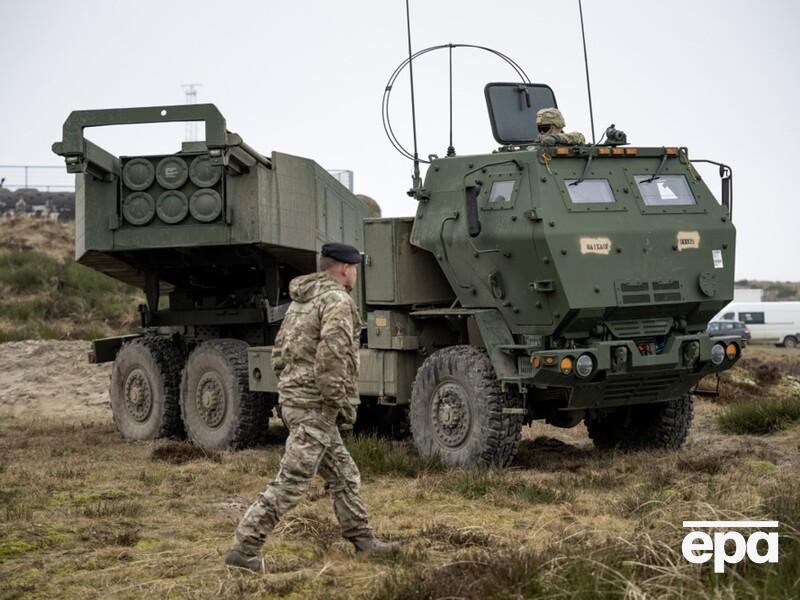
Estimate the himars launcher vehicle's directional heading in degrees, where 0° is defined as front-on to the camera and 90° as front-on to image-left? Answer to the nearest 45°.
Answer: approximately 315°

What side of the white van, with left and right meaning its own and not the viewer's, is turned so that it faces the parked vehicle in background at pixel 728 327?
left

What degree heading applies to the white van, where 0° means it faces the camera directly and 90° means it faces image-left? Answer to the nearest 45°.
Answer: approximately 90°

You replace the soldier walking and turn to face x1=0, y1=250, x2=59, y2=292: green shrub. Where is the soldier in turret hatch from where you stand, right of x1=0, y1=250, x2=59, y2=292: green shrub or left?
right

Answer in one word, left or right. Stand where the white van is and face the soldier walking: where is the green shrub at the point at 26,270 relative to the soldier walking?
right

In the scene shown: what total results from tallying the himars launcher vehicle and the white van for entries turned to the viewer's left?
1

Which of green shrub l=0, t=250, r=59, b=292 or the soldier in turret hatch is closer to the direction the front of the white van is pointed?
the green shrub

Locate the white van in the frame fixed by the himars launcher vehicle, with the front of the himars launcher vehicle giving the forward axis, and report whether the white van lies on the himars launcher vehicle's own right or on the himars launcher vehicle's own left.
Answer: on the himars launcher vehicle's own left

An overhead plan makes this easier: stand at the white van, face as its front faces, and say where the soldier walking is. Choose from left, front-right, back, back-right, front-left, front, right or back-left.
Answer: left

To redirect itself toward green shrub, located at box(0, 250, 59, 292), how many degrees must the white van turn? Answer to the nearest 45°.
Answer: approximately 45° to its left

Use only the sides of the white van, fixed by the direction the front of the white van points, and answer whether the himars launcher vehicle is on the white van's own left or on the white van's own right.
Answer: on the white van's own left

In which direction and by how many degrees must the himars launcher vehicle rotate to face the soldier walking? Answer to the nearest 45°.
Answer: approximately 45° to its right

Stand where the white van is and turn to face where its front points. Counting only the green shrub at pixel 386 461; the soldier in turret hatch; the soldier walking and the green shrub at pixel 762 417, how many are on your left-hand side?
4

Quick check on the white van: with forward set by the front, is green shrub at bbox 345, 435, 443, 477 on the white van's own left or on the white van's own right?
on the white van's own left

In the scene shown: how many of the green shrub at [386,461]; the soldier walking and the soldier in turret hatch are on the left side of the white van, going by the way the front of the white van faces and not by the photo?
3

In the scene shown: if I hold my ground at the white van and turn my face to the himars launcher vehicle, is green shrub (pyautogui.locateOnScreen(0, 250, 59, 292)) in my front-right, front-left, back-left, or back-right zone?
front-right
